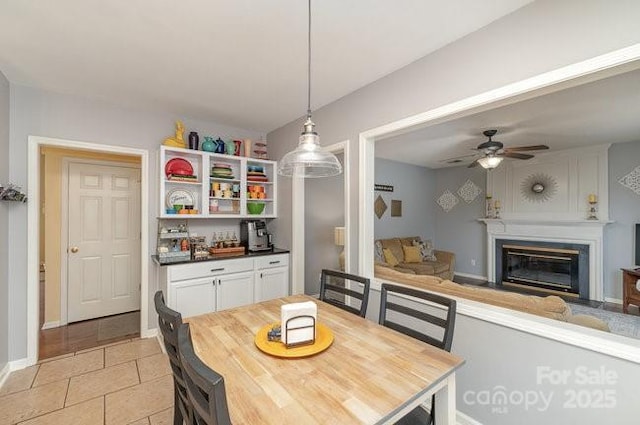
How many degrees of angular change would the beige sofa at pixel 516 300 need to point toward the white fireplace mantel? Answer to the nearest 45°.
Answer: approximately 45° to its left

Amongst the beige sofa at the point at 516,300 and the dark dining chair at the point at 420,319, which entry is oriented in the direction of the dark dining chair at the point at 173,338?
the dark dining chair at the point at 420,319

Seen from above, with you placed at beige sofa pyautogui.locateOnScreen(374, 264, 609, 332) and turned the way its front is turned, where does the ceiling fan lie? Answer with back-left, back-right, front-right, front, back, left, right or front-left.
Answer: front-left

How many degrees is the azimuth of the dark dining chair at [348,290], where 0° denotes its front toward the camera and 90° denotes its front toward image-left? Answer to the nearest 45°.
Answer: approximately 45°

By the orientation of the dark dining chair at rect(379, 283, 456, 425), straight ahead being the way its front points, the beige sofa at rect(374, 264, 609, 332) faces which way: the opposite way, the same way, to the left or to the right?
the opposite way

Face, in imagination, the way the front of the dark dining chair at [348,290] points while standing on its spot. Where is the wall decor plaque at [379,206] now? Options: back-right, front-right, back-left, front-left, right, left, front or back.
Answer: back-right

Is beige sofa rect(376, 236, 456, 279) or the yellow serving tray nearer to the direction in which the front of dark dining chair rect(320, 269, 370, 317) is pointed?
the yellow serving tray

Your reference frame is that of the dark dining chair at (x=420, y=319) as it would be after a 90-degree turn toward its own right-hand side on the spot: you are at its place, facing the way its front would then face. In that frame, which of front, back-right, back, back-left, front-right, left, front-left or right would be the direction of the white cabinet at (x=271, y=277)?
front

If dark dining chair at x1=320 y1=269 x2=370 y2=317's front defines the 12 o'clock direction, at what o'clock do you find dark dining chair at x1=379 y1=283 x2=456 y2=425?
dark dining chair at x1=379 y1=283 x2=456 y2=425 is roughly at 9 o'clock from dark dining chair at x1=320 y1=269 x2=370 y2=317.

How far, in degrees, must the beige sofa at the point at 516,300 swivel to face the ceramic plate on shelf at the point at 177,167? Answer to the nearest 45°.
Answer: approximately 135° to its left

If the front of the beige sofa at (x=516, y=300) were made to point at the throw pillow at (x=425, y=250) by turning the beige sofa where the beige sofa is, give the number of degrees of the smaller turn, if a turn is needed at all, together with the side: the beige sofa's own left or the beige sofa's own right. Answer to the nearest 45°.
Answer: approximately 45° to the beige sofa's own left

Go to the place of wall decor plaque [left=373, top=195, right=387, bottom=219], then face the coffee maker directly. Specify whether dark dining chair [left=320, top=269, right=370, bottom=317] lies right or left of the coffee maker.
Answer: left

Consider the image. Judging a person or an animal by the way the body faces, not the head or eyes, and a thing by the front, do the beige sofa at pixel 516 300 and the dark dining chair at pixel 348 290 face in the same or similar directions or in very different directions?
very different directions

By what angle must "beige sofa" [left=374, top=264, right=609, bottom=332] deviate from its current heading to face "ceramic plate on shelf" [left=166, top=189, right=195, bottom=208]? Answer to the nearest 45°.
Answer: approximately 135° to its left

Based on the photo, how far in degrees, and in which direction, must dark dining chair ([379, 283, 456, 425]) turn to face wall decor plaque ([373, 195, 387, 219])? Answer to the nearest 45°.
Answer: approximately 135° to its right

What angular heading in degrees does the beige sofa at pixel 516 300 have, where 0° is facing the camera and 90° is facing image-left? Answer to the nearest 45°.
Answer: approximately 225°

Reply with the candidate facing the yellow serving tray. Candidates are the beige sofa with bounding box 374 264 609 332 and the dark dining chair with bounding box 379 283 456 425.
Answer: the dark dining chair

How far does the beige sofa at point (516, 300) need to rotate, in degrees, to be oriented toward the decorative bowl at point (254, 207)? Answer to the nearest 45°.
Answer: approximately 135° to its left

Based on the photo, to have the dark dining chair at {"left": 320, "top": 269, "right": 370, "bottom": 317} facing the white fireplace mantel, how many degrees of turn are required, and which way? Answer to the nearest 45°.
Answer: approximately 180°
